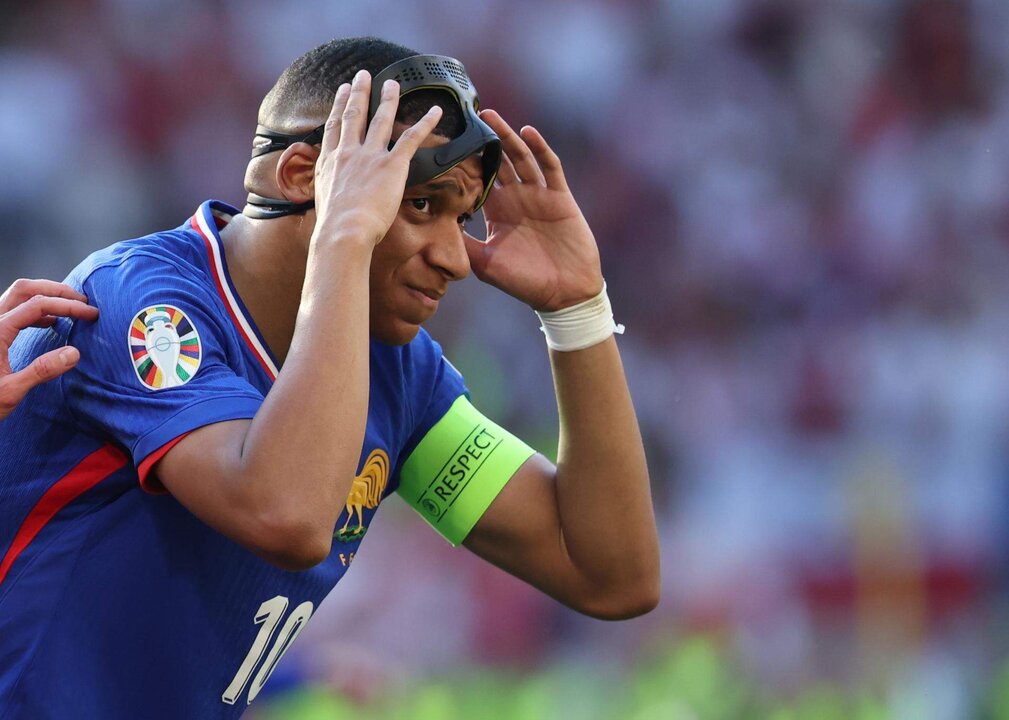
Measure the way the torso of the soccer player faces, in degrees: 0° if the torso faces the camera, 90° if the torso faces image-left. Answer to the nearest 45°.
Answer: approximately 315°
